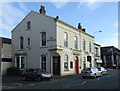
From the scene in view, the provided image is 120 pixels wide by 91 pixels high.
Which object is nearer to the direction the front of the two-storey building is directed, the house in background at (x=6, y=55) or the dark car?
the dark car

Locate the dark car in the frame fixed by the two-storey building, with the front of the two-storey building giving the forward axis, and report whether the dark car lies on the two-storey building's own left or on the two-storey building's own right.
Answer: on the two-storey building's own right

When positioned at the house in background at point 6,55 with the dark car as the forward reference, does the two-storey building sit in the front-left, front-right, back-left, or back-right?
front-left

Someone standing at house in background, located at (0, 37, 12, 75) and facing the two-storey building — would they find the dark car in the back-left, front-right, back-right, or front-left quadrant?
front-right

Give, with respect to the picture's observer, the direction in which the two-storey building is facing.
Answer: facing the viewer and to the right of the viewer

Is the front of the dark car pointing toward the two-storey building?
no

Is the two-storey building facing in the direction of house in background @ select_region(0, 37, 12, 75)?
no
